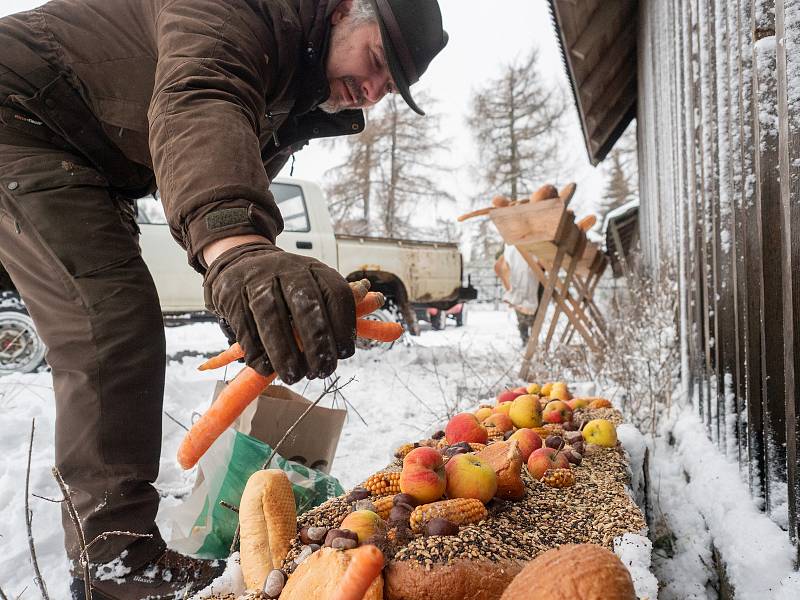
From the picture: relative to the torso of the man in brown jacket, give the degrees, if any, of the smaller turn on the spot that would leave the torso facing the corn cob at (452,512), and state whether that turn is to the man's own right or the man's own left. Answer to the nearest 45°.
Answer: approximately 45° to the man's own right

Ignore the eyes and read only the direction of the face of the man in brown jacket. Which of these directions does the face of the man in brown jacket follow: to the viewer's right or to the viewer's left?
to the viewer's right

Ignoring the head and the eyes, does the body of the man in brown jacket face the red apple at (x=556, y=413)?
yes

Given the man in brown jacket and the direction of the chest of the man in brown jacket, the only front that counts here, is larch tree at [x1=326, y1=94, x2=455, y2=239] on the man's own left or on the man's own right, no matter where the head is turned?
on the man's own left

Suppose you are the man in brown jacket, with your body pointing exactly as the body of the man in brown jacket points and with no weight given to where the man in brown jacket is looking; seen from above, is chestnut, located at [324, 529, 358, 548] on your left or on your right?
on your right

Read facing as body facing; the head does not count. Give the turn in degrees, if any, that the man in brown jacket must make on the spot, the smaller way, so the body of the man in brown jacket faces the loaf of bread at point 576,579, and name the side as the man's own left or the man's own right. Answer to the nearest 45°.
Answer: approximately 45° to the man's own right

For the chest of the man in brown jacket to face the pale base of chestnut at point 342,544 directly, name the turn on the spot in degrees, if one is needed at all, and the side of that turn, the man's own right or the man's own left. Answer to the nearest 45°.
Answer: approximately 45° to the man's own right

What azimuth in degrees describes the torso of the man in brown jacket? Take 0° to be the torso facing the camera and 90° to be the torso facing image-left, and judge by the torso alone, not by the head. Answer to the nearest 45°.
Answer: approximately 270°
